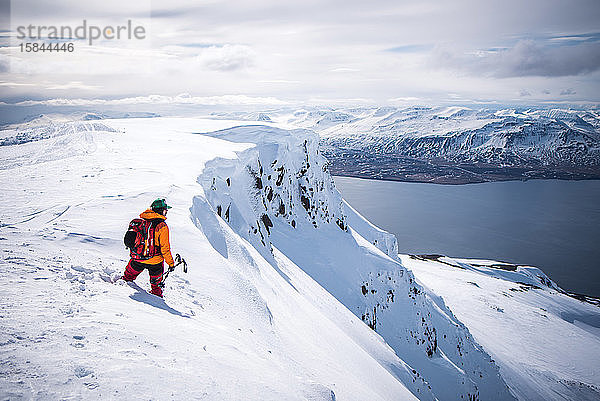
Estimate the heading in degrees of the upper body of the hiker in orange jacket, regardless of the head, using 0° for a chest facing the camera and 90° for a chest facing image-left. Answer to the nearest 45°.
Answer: approximately 270°
